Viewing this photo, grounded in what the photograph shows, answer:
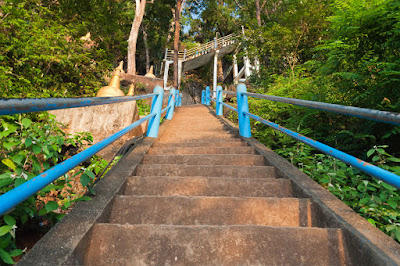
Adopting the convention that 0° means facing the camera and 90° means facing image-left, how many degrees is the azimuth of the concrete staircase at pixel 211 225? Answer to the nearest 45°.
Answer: approximately 0°
